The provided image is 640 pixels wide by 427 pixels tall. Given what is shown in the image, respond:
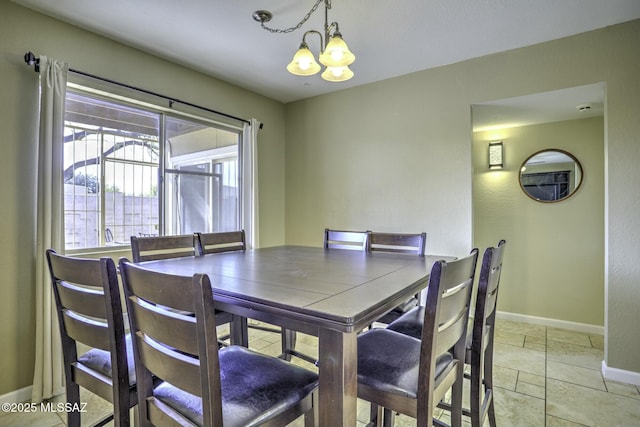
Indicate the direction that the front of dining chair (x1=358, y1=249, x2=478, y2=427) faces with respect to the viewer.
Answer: facing away from the viewer and to the left of the viewer

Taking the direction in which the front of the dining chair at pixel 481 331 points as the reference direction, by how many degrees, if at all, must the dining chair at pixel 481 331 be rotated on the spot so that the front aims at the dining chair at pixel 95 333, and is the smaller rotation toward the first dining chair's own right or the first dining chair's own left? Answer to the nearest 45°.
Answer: approximately 45° to the first dining chair's own left

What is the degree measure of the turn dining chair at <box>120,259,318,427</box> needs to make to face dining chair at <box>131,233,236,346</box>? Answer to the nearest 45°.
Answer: approximately 45° to its left

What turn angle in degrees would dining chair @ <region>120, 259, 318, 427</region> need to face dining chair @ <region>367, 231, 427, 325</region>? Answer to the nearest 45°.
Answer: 0° — it already faces it

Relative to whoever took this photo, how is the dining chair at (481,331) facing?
facing to the left of the viewer

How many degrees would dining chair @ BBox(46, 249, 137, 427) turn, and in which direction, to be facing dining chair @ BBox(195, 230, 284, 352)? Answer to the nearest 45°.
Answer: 0° — it already faces it
